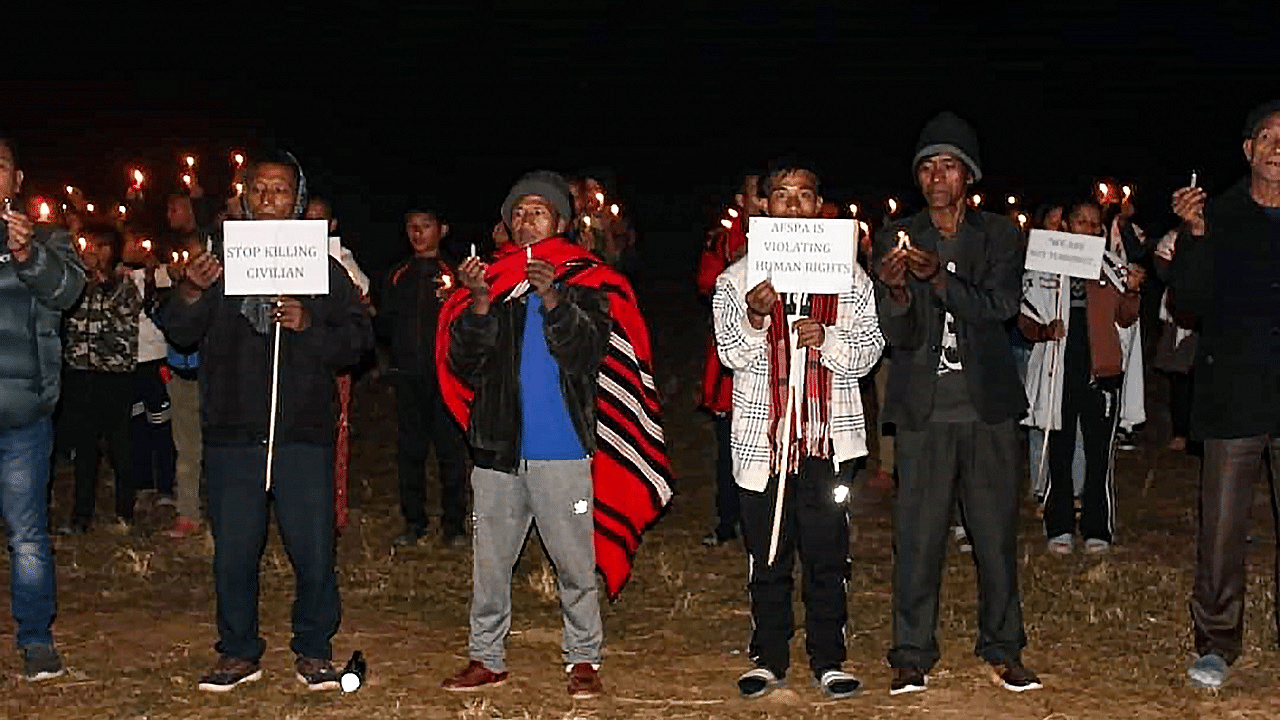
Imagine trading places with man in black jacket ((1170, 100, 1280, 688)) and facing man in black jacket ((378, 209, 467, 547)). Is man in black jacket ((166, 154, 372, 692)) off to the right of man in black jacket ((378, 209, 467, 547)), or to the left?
left

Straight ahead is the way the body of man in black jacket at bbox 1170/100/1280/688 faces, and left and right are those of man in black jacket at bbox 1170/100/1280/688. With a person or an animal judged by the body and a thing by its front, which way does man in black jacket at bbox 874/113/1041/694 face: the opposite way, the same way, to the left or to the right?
the same way

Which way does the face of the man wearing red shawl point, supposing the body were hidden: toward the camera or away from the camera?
toward the camera

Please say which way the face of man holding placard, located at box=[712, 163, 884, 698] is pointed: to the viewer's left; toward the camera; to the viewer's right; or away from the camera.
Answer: toward the camera

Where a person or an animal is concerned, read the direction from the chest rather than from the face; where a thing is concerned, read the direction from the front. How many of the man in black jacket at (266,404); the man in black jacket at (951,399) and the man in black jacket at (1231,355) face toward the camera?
3

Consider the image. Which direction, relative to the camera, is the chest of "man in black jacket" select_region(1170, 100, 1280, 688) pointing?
toward the camera

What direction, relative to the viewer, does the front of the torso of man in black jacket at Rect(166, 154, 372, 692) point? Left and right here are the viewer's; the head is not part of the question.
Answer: facing the viewer

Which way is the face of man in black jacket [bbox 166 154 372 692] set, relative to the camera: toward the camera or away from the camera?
toward the camera

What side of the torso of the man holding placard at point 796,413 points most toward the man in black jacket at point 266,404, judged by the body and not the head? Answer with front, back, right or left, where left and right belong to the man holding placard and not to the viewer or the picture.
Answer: right

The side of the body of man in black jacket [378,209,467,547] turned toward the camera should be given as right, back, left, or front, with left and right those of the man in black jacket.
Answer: front

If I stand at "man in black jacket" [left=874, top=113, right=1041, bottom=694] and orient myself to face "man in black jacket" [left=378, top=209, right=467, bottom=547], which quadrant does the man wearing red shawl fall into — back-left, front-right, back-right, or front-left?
front-left

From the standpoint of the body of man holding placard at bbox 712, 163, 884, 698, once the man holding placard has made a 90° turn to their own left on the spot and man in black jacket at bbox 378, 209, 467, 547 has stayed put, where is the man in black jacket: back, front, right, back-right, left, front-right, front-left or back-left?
back-left

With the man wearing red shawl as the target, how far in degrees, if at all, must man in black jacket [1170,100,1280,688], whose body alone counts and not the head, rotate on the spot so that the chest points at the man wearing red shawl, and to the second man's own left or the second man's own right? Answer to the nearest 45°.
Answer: approximately 45° to the second man's own right

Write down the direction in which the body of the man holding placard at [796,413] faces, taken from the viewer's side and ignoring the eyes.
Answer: toward the camera
